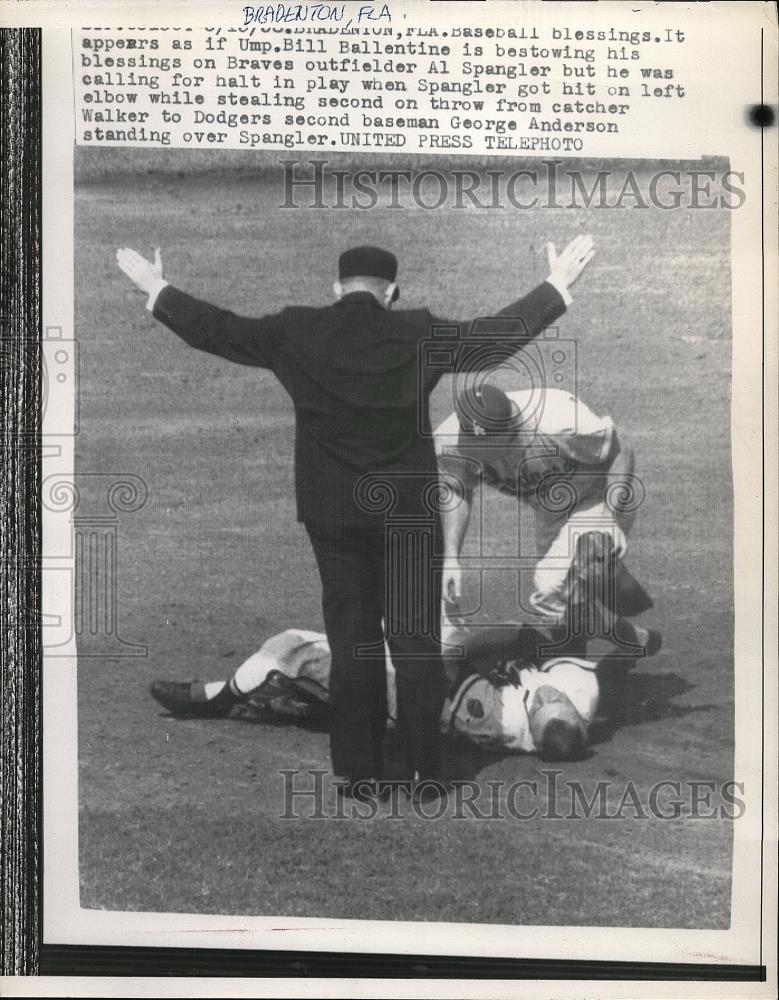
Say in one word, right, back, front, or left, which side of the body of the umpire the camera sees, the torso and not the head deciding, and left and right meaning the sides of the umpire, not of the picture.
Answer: back

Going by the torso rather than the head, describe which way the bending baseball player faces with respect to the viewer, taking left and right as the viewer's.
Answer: facing the viewer and to the left of the viewer
